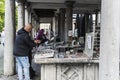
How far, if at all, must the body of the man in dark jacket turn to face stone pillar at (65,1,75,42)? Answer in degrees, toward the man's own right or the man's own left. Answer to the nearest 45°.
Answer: approximately 45° to the man's own left

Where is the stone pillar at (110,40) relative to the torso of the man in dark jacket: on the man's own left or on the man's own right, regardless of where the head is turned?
on the man's own right

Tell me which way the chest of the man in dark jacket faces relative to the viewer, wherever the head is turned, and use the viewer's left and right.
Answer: facing away from the viewer and to the right of the viewer

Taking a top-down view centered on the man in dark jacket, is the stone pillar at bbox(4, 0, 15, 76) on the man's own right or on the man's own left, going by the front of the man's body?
on the man's own left
